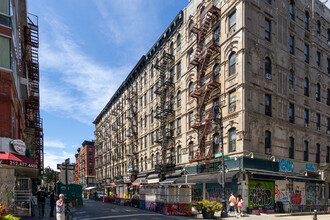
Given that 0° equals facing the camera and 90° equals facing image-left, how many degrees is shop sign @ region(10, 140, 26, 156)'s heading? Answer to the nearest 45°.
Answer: approximately 315°
